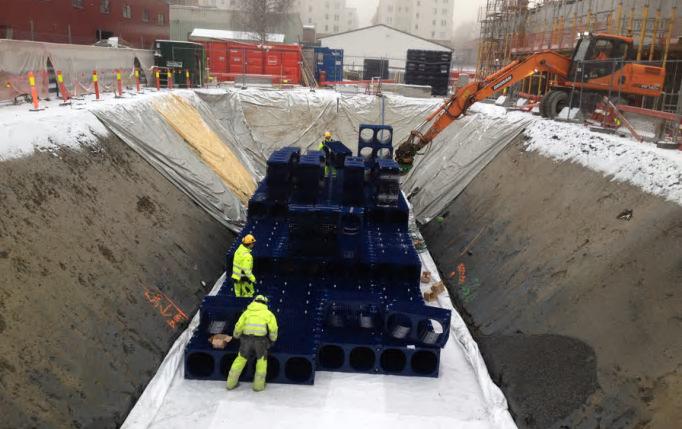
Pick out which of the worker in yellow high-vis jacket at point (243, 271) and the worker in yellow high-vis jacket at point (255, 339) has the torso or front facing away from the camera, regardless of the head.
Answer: the worker in yellow high-vis jacket at point (255, 339)

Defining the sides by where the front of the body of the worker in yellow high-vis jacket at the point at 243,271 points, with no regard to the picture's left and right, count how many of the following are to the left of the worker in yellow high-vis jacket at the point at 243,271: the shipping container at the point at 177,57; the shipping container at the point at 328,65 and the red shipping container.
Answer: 3

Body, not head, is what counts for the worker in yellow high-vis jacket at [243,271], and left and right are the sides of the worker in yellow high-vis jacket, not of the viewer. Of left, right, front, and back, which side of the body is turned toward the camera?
right

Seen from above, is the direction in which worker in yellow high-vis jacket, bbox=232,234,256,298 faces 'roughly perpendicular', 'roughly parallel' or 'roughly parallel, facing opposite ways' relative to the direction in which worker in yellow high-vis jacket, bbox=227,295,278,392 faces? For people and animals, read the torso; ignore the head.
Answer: roughly perpendicular

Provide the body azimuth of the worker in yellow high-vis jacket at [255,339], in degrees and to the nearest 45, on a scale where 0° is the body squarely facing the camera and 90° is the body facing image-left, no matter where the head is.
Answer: approximately 180°

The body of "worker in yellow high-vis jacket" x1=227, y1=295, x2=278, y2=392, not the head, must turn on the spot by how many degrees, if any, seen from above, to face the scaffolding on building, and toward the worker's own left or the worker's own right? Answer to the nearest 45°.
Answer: approximately 45° to the worker's own right

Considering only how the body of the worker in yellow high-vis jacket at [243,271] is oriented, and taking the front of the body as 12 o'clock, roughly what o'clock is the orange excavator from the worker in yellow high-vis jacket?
The orange excavator is roughly at 11 o'clock from the worker in yellow high-vis jacket.

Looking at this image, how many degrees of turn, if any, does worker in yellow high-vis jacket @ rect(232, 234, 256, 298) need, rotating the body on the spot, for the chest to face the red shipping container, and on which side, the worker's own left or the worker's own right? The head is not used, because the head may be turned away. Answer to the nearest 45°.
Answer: approximately 90° to the worker's own left
